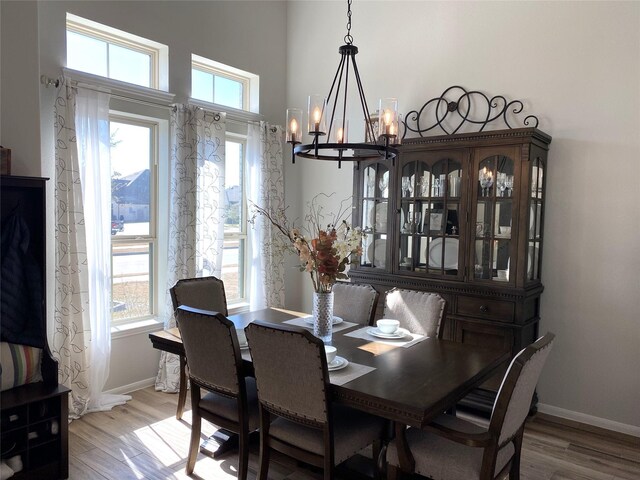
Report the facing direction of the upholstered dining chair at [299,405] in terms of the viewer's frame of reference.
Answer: facing away from the viewer and to the right of the viewer

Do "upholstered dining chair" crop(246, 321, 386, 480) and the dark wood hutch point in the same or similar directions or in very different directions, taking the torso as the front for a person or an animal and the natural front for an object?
very different directions

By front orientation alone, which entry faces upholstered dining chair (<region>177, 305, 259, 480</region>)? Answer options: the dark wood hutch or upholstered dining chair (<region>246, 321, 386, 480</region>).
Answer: the dark wood hutch

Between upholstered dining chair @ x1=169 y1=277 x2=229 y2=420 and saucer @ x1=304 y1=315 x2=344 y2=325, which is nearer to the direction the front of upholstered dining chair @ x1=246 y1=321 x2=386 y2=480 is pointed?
the saucer

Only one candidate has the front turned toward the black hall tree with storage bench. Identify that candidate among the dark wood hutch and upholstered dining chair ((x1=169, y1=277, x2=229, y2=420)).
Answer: the dark wood hutch

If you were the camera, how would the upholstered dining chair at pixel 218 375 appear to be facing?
facing away from the viewer and to the right of the viewer

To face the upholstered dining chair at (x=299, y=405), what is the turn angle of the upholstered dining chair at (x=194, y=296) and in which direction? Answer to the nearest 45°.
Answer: approximately 45° to its right

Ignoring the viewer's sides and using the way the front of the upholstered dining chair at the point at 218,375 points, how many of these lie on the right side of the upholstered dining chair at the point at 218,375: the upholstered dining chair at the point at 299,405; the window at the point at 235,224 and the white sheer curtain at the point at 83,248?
1

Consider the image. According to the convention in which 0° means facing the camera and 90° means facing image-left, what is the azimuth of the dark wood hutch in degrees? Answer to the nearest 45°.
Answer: approximately 45°
